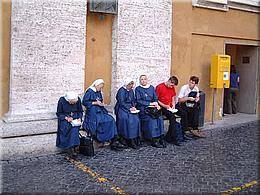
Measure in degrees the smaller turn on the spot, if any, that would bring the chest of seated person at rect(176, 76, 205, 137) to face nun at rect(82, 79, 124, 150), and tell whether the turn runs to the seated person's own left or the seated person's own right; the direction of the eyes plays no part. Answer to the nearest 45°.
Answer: approximately 90° to the seated person's own right

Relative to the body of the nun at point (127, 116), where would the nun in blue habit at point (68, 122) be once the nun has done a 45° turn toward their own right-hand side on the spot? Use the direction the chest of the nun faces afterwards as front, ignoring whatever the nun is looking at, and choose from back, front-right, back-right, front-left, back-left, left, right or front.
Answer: front-right

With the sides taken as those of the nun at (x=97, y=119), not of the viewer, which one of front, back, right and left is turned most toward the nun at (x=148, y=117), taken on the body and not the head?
left

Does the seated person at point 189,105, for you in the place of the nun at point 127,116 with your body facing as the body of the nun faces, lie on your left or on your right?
on your left

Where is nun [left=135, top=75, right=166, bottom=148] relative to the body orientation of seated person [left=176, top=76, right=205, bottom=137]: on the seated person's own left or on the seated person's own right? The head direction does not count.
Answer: on the seated person's own right

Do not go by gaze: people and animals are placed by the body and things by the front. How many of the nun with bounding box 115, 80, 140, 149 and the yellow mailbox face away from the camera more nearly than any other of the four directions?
0

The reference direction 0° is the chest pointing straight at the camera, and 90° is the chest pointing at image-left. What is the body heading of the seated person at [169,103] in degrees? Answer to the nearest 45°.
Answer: approximately 315°

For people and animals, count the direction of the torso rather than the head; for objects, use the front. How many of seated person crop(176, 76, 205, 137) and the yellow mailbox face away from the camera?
0

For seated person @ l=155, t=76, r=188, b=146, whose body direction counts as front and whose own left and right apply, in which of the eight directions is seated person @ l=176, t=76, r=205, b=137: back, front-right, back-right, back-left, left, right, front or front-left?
left

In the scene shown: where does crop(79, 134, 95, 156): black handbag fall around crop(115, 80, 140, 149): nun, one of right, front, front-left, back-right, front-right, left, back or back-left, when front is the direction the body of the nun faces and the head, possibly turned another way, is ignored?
right

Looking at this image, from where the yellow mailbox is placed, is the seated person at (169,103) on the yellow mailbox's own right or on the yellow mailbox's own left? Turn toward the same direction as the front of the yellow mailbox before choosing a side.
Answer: on the yellow mailbox's own right

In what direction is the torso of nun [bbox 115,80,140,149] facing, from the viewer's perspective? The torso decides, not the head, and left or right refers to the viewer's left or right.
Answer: facing the viewer and to the right of the viewer
